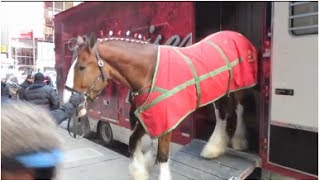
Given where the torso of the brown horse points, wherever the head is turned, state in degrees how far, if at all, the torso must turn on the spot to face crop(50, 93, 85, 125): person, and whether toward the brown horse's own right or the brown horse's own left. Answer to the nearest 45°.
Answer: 0° — it already faces them

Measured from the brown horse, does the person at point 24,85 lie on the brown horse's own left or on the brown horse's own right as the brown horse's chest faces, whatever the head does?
on the brown horse's own right

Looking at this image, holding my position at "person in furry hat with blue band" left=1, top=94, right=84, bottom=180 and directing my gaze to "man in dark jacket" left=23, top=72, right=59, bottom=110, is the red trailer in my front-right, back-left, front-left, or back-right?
front-right

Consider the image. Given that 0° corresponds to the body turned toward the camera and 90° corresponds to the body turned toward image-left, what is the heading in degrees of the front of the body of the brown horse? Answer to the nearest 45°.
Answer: approximately 45°
